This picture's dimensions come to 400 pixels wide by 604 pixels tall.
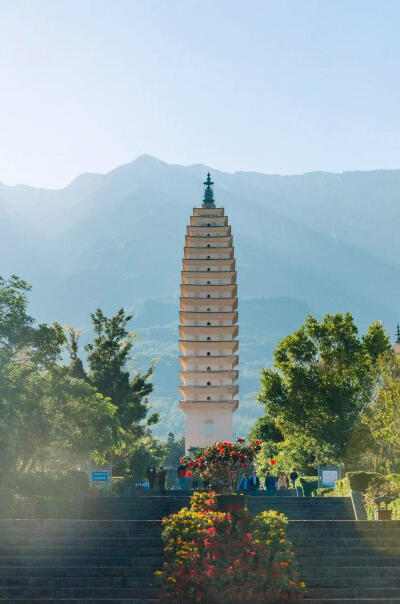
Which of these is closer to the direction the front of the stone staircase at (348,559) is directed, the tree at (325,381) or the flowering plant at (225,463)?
the flowering plant

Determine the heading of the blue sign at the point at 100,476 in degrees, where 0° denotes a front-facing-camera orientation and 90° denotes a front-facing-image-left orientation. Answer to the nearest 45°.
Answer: approximately 0°

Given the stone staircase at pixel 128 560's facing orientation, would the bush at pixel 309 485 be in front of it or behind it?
behind

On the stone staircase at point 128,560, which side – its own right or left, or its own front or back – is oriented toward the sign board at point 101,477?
back

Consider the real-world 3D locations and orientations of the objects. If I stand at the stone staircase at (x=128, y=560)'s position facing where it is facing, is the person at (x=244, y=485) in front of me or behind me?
behind

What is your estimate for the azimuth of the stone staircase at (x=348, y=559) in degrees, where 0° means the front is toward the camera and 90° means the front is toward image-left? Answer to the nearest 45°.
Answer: approximately 0°

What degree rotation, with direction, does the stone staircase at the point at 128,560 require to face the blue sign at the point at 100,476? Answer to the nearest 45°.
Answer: approximately 180°

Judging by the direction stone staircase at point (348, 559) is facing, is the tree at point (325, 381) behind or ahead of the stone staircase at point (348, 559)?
behind
